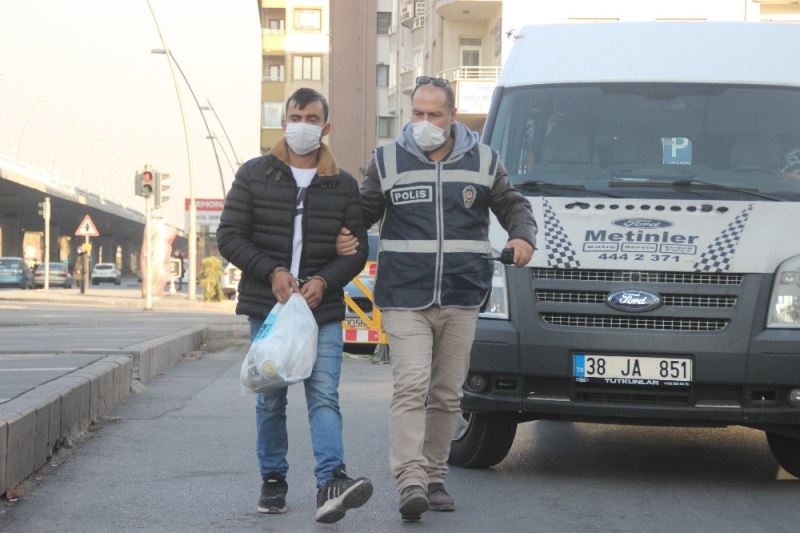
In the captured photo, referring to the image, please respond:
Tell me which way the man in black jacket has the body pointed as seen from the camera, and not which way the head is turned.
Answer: toward the camera

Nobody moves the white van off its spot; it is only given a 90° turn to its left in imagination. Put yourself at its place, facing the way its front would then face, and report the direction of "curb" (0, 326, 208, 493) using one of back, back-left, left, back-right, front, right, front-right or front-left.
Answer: back

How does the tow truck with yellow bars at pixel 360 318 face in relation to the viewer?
away from the camera

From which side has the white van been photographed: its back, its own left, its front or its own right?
front

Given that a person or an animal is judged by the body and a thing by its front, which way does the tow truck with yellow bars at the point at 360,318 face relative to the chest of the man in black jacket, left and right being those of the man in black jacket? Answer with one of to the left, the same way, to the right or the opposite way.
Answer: the opposite way

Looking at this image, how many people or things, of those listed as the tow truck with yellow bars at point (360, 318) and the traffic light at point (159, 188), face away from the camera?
1

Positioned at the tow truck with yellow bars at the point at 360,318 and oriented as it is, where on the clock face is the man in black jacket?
The man in black jacket is roughly at 6 o'clock from the tow truck with yellow bars.

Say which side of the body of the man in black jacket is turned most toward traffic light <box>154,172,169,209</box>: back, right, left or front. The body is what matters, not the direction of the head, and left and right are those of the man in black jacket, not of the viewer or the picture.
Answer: back
